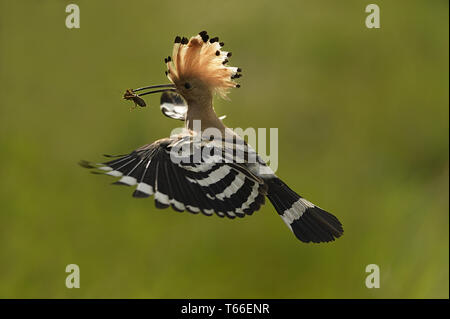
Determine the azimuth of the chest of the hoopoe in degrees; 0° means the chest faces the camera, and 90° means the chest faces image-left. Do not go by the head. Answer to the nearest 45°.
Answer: approximately 90°
